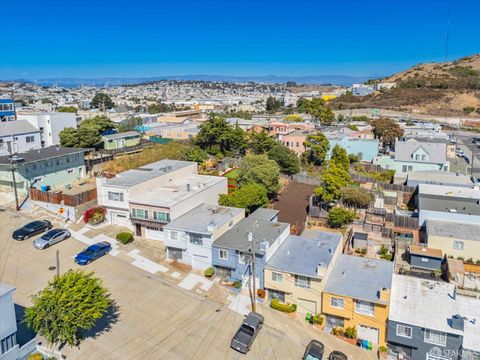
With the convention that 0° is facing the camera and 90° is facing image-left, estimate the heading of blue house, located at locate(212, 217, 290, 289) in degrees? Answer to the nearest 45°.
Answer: approximately 45°

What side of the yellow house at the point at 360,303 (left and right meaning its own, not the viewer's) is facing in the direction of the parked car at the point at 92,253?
right

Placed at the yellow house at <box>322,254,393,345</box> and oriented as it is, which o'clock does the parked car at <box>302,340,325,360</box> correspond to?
The parked car is roughly at 1 o'clock from the yellow house.

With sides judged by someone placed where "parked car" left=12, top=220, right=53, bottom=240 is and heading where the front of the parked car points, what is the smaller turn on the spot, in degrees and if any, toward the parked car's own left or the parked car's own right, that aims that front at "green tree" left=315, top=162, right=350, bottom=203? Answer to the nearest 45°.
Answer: approximately 135° to the parked car's own left

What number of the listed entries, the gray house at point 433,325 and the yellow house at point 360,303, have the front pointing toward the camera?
2

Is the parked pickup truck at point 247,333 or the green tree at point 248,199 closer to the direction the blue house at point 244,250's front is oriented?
the parked pickup truck

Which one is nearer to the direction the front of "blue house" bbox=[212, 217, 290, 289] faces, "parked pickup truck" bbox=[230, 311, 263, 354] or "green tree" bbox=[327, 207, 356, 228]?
the parked pickup truck

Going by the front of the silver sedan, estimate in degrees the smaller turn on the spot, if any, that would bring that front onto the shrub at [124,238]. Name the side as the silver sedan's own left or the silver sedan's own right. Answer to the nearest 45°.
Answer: approximately 135° to the silver sedan's own left

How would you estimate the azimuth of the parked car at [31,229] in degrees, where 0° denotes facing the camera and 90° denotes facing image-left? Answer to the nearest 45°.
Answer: approximately 45°

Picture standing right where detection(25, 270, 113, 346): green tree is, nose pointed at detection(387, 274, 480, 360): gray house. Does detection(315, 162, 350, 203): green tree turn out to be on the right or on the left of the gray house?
left

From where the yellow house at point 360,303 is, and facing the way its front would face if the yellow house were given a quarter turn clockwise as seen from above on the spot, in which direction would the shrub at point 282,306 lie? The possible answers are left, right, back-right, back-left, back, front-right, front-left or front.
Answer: front

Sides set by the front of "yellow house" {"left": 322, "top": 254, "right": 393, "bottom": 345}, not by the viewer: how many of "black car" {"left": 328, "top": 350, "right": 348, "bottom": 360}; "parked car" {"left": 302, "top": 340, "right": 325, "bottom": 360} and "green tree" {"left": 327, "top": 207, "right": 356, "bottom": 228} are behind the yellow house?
1

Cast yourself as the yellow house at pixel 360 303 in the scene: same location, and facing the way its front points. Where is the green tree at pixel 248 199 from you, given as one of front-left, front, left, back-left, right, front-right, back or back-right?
back-right

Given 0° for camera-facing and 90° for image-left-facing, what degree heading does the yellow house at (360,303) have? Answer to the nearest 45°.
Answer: approximately 0°
